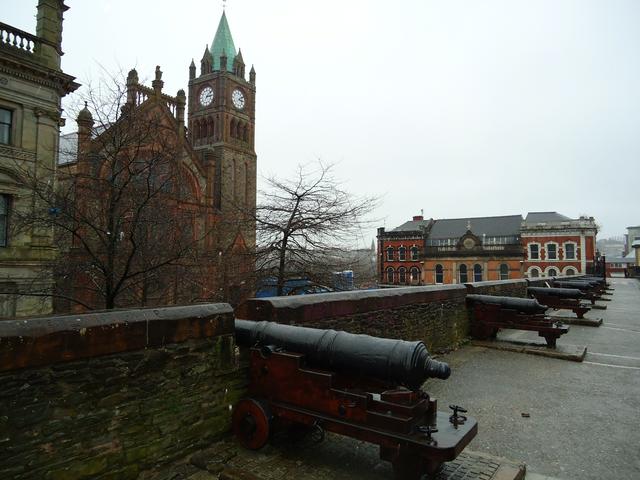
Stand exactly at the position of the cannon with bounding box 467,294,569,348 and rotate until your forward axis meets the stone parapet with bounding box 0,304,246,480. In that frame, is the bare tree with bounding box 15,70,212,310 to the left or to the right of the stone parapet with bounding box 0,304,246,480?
right

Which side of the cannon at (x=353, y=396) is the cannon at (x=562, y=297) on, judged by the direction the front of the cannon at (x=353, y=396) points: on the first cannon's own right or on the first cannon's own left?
on the first cannon's own right

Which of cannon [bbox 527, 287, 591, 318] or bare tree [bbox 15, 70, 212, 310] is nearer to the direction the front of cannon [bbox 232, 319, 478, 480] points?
the bare tree

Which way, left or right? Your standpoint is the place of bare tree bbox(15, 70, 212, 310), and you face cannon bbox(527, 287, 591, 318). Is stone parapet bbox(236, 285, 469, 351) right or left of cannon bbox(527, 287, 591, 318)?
right

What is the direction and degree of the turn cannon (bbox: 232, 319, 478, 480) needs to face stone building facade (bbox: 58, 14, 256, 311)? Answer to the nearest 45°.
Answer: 0° — it already faces it

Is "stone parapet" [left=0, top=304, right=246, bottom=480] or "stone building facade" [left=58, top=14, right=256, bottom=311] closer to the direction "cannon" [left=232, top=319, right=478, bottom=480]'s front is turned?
the stone building facade

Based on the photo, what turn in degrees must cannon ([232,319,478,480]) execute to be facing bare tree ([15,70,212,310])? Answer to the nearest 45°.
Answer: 0° — it already faces it

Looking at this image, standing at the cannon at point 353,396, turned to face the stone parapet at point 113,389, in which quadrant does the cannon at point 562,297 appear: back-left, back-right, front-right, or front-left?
back-right

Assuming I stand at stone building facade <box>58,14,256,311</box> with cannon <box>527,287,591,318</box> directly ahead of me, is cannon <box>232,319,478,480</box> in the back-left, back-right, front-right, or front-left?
front-right

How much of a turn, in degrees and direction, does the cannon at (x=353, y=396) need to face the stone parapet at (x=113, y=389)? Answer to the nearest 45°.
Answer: approximately 45° to its left

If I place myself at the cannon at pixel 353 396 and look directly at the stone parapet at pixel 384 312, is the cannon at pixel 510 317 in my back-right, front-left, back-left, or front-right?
front-right
